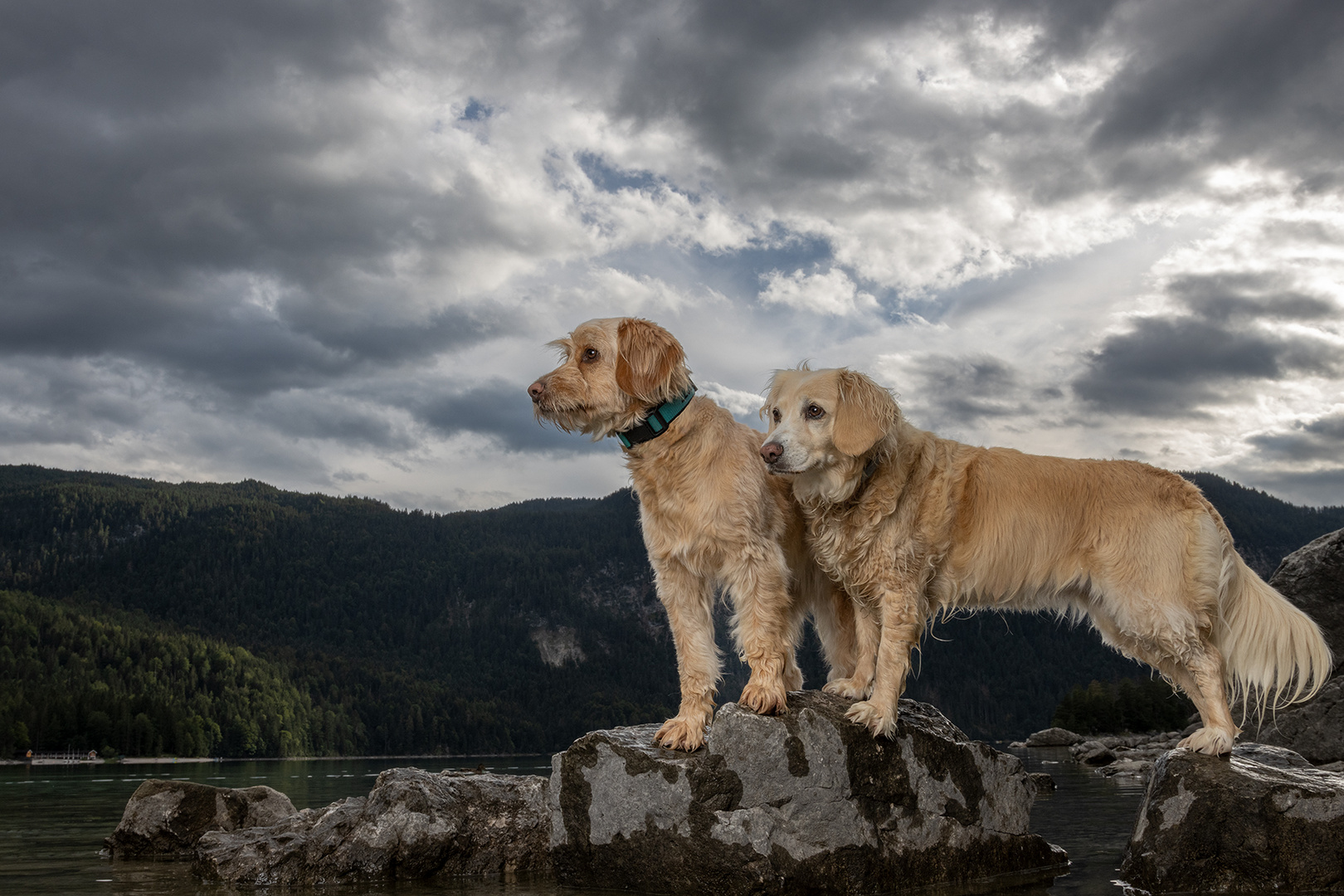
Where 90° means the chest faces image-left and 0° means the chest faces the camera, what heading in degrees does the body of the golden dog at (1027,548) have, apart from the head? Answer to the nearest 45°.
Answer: approximately 90°

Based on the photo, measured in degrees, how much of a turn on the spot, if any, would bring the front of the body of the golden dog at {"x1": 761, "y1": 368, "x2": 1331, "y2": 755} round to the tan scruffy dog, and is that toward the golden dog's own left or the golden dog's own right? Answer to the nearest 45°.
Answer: approximately 45° to the golden dog's own left

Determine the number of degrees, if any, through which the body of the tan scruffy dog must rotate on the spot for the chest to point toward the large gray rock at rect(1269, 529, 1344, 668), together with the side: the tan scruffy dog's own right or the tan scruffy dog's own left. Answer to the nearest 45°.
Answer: approximately 180°

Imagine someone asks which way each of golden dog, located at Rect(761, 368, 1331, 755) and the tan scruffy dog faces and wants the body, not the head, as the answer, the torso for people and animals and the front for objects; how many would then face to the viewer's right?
0

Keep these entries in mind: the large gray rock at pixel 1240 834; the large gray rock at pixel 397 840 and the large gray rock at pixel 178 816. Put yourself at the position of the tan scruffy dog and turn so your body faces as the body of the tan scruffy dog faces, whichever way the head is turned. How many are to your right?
2

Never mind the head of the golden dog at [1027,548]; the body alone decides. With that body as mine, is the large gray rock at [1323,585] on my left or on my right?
on my right

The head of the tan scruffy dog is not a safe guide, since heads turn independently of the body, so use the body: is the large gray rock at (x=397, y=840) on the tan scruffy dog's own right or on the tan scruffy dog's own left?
on the tan scruffy dog's own right

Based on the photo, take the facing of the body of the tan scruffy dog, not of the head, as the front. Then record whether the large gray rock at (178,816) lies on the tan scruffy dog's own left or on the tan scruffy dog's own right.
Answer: on the tan scruffy dog's own right

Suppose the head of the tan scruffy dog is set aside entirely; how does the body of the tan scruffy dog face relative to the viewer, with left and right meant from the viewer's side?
facing the viewer and to the left of the viewer
